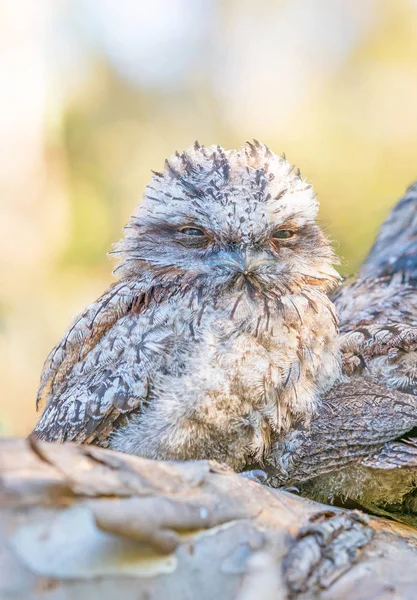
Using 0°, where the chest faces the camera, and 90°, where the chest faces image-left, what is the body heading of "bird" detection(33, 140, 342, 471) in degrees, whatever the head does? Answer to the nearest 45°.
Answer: approximately 315°

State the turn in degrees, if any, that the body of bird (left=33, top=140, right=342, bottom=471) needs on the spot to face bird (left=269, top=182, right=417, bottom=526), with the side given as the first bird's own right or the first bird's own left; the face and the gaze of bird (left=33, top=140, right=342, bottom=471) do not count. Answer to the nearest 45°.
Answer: approximately 45° to the first bird's own left
